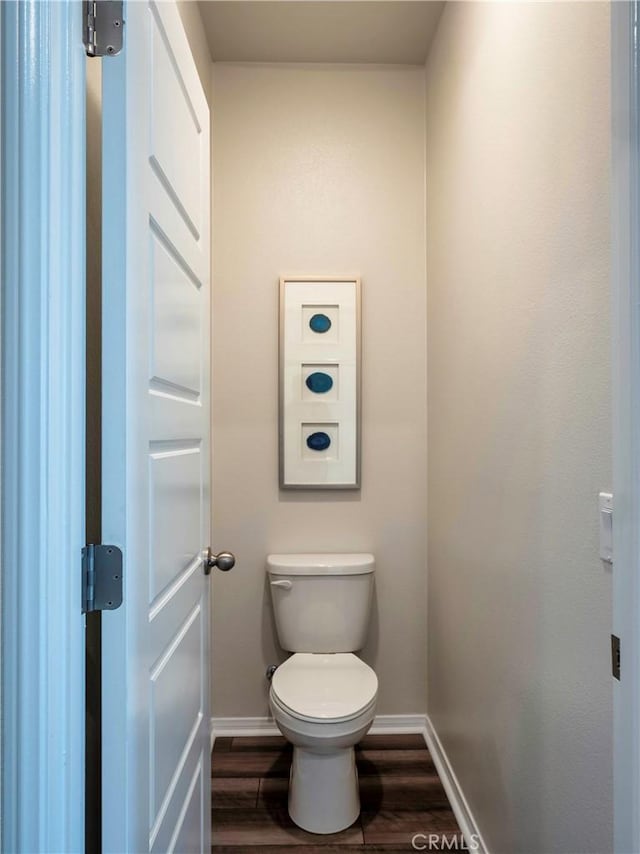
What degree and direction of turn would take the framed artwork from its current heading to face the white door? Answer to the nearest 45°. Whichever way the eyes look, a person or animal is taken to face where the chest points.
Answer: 0° — it already faces it

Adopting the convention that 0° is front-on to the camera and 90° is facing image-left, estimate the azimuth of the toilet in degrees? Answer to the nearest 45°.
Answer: approximately 0°

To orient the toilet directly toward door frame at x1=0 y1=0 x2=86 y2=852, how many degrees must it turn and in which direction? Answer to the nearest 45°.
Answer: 0° — it already faces it

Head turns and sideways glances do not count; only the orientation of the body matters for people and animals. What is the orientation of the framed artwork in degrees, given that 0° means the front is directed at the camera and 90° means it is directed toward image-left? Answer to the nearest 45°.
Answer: approximately 0°

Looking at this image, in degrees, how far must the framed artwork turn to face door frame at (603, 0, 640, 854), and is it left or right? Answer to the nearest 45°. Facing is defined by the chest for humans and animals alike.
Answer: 0° — it already faces it
